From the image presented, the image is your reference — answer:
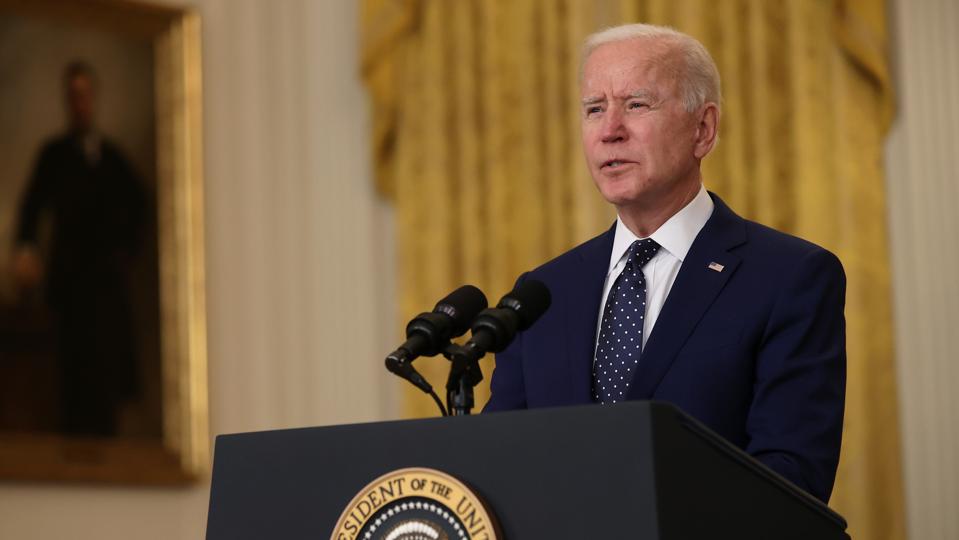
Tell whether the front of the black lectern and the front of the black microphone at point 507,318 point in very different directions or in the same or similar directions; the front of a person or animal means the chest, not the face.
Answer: very different directions

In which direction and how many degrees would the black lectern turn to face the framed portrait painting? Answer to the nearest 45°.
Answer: approximately 90° to its right

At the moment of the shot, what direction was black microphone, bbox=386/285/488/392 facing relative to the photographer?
facing away from the viewer and to the right of the viewer

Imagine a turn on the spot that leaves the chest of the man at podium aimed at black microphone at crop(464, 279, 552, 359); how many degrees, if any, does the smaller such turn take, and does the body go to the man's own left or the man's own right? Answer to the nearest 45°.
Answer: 0° — they already face it

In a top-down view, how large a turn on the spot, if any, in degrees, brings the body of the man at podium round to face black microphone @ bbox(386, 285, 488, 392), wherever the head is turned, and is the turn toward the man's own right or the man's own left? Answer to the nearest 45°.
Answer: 0° — they already face it

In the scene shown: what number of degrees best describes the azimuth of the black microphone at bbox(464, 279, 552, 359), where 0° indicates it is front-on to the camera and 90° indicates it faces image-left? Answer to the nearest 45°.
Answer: approximately 225°

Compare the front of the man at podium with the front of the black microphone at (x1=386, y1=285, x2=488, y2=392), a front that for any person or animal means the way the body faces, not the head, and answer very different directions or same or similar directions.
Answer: very different directions
